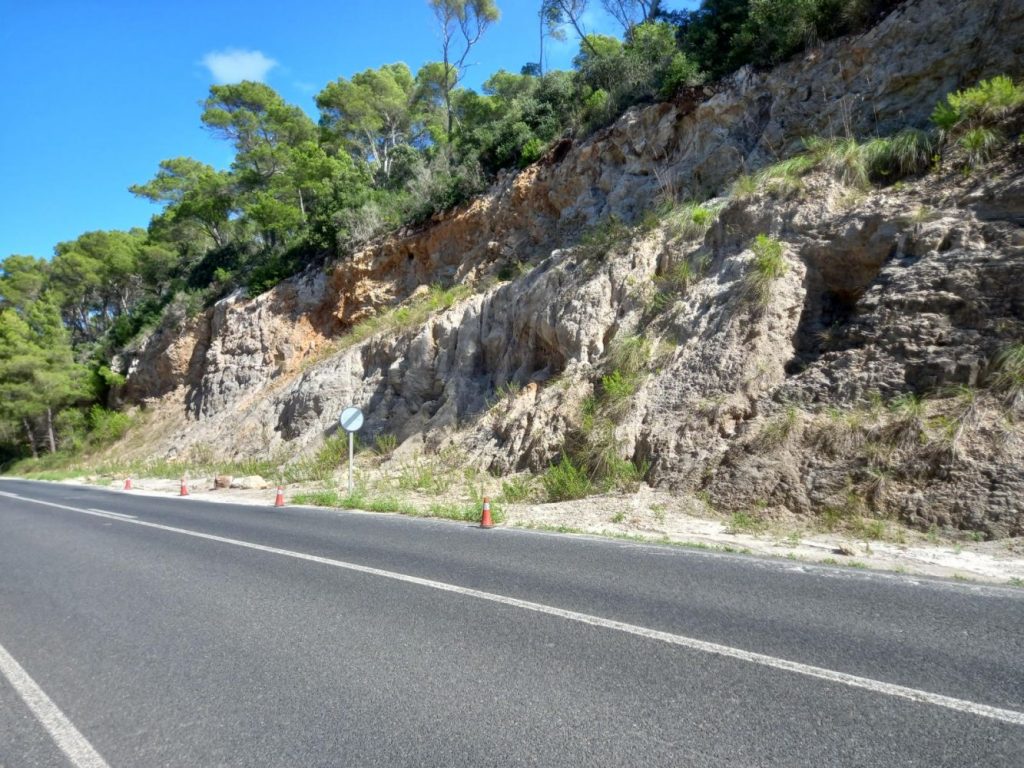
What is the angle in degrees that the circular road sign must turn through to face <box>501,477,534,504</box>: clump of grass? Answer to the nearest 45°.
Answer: approximately 45° to its left

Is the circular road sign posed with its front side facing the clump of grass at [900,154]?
no

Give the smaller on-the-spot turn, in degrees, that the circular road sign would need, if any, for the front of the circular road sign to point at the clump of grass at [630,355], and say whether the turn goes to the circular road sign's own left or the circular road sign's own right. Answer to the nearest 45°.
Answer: approximately 45° to the circular road sign's own left

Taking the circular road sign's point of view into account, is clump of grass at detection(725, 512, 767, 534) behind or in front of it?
in front

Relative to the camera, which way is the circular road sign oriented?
toward the camera

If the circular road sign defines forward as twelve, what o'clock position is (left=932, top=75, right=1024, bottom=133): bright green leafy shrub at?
The bright green leafy shrub is roughly at 10 o'clock from the circular road sign.

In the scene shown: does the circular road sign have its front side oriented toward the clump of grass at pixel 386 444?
no

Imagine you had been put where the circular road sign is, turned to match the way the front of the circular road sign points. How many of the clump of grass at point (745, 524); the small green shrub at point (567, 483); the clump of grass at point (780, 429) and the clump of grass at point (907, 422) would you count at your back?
0

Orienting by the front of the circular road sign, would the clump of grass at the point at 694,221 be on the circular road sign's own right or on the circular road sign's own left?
on the circular road sign's own left

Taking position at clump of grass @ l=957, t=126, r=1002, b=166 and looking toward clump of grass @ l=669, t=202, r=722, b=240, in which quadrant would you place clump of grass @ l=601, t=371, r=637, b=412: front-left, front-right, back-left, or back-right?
front-left

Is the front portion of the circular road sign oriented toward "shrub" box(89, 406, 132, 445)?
no

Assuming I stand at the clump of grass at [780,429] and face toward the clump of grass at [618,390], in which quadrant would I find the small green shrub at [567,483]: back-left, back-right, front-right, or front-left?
front-left

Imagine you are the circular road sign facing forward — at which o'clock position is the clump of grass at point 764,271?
The clump of grass is roughly at 10 o'clock from the circular road sign.

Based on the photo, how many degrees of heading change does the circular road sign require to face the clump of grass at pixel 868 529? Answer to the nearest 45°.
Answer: approximately 45° to its left

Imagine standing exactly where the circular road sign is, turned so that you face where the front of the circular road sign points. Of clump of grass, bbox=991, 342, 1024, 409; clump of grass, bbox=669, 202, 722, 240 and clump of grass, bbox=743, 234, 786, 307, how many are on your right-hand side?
0

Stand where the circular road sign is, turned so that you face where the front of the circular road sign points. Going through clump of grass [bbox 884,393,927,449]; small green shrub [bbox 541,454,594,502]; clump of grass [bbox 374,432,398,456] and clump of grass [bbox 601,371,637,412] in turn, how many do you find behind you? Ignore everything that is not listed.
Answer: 1
